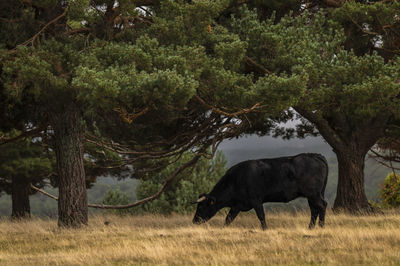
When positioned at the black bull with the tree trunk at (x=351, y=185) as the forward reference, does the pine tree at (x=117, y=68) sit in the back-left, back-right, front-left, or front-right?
back-left

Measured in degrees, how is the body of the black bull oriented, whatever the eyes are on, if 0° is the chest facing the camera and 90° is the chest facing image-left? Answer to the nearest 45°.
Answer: approximately 90°

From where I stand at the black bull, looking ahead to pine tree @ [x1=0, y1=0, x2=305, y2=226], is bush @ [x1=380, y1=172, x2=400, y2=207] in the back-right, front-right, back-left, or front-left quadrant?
back-right

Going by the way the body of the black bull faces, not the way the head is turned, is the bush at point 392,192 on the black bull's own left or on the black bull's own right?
on the black bull's own right

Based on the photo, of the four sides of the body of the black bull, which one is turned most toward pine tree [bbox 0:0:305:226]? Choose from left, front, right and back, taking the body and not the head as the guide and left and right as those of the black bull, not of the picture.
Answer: front

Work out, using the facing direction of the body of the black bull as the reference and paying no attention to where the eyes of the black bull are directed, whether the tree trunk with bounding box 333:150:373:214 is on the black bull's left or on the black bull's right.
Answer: on the black bull's right

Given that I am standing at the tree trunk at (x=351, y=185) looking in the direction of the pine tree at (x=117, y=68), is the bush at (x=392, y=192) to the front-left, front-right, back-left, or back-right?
back-right
